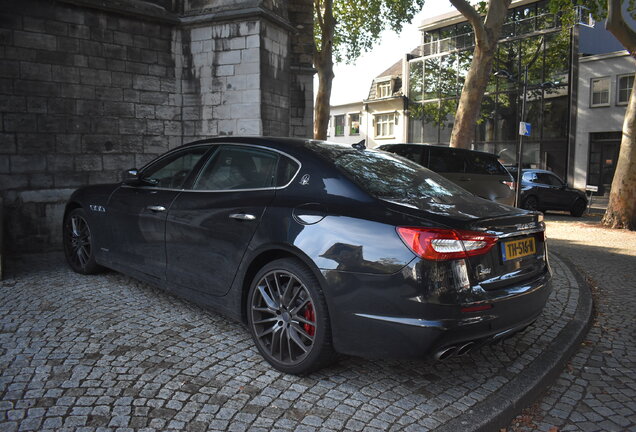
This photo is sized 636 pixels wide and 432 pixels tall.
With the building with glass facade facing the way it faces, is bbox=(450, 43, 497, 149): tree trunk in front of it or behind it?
in front

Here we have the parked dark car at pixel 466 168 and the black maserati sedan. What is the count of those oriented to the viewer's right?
0

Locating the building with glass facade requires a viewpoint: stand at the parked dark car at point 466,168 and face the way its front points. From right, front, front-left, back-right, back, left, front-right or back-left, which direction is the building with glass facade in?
right

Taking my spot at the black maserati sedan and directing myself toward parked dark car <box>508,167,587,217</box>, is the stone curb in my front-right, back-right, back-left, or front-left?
front-right

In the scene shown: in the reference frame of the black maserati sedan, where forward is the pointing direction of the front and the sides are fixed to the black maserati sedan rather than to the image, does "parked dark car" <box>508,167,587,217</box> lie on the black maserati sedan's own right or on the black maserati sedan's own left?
on the black maserati sedan's own right

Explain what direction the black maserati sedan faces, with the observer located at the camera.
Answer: facing away from the viewer and to the left of the viewer

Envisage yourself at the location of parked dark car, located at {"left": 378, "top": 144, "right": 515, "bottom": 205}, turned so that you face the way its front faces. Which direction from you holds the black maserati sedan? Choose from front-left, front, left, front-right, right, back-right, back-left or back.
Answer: left

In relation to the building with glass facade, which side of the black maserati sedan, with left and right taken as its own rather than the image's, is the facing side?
right

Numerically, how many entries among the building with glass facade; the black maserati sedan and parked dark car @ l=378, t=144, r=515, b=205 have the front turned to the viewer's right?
0

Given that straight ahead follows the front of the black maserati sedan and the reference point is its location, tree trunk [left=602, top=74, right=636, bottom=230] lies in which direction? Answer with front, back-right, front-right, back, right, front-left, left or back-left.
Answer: right

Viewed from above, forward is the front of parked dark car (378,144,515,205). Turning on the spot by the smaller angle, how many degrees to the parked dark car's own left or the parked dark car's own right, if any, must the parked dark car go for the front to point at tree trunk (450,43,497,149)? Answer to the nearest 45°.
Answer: approximately 90° to the parked dark car's own right

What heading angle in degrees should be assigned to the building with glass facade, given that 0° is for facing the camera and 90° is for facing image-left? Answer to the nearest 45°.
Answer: approximately 45°

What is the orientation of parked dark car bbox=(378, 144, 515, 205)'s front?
to the viewer's left

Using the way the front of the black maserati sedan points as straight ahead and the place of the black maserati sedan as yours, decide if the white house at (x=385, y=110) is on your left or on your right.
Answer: on your right

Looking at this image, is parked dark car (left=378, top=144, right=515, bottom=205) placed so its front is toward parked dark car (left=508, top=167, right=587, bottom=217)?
no

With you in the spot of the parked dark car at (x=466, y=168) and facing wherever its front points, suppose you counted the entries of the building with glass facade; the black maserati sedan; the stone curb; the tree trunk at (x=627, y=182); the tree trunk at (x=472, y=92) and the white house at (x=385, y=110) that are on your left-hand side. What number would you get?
2

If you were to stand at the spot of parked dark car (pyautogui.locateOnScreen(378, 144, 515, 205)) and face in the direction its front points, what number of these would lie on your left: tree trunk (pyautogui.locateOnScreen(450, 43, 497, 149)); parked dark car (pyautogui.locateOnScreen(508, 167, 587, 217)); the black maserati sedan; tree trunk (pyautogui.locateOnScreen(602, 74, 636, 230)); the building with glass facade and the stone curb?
2

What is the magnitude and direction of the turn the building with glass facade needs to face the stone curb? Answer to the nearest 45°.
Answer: approximately 45° to its left
